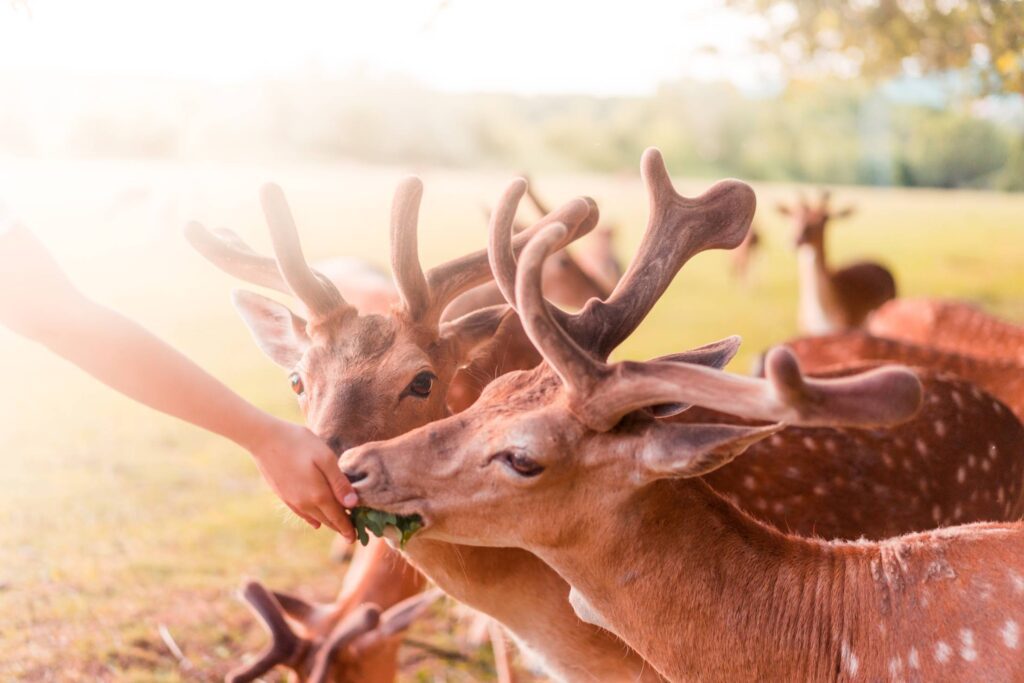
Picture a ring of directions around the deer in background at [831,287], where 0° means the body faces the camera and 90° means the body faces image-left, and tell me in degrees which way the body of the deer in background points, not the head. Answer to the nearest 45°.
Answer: approximately 45°

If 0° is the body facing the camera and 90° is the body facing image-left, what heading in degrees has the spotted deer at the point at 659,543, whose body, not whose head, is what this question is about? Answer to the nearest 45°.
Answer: approximately 90°

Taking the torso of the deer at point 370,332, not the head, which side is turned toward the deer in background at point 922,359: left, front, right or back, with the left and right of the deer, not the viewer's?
back

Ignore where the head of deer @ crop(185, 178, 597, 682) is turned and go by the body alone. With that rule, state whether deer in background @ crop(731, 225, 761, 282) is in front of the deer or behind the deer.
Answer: behind

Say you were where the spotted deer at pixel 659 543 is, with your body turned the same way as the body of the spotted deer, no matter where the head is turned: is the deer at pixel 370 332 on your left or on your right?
on your right
